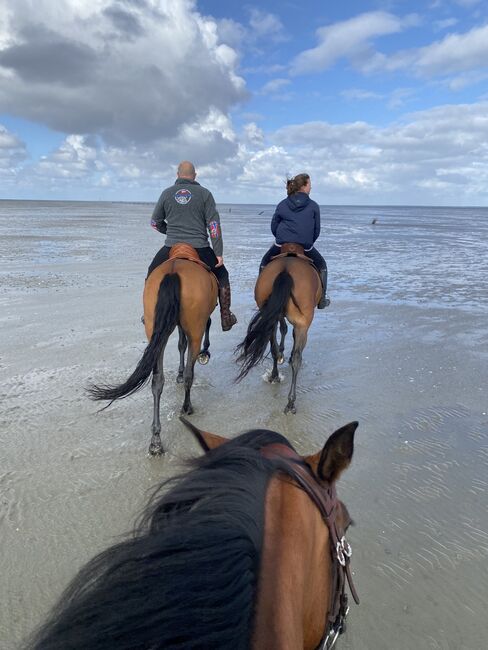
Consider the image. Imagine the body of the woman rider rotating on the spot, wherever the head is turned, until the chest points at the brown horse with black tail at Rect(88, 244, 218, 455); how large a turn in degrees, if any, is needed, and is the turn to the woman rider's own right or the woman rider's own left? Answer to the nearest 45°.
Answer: approximately 135° to the woman rider's own left

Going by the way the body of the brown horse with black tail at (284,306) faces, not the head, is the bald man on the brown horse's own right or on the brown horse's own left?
on the brown horse's own left

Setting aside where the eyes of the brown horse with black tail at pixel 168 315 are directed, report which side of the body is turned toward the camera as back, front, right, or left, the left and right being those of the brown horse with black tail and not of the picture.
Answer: back

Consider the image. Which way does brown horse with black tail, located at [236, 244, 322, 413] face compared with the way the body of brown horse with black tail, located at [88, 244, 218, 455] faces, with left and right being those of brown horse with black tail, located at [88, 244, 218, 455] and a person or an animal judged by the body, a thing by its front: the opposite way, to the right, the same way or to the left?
the same way

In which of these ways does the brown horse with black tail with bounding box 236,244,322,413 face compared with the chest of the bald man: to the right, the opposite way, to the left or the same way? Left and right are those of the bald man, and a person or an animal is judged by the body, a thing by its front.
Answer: the same way

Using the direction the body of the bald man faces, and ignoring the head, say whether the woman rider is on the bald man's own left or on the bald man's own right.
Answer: on the bald man's own right

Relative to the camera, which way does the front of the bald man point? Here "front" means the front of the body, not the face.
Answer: away from the camera

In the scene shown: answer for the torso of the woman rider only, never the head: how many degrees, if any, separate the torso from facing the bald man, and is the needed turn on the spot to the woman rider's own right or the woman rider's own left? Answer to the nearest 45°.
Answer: approximately 135° to the woman rider's own left

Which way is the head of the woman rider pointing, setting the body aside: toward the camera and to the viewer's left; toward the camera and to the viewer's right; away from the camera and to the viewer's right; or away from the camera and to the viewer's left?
away from the camera and to the viewer's right

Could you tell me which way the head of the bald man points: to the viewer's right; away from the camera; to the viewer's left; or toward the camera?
away from the camera

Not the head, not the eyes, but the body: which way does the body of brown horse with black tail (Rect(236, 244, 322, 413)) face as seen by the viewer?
away from the camera

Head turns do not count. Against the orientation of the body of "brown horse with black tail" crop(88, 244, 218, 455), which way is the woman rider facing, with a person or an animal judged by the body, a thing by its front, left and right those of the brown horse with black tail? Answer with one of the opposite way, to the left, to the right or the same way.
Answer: the same way

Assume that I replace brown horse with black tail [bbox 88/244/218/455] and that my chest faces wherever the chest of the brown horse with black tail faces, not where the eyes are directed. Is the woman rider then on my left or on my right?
on my right

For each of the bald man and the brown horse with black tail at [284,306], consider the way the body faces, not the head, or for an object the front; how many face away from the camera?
2

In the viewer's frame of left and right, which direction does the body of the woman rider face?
facing away from the viewer
